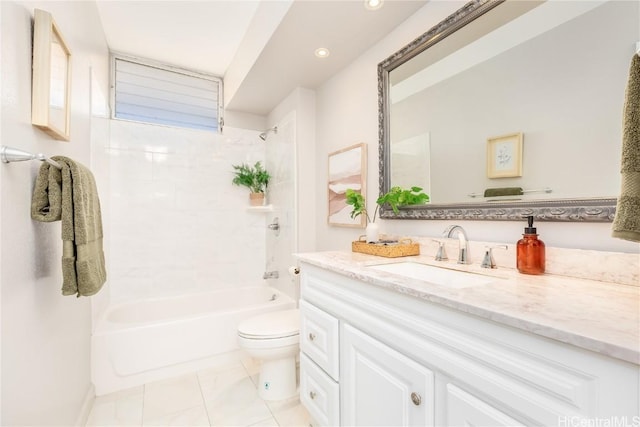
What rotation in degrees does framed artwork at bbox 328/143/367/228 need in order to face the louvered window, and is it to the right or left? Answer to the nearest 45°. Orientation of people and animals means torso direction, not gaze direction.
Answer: approximately 45° to its right

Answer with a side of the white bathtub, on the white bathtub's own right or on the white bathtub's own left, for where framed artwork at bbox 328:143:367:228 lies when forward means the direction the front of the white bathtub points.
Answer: on the white bathtub's own left

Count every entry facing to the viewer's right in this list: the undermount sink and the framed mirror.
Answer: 0

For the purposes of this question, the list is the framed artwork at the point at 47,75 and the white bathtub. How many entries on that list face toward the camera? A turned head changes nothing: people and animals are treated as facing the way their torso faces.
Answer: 1

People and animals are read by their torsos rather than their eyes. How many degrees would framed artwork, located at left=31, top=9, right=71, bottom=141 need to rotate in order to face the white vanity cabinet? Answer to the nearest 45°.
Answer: approximately 45° to its right

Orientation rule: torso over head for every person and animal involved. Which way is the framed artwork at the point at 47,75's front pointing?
to the viewer's right

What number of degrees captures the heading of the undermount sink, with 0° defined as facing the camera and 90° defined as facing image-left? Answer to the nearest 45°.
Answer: approximately 45°

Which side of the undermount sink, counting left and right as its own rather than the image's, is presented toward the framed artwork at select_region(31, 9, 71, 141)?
front

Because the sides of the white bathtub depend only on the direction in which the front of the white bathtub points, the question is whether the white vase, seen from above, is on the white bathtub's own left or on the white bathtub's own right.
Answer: on the white bathtub's own left
